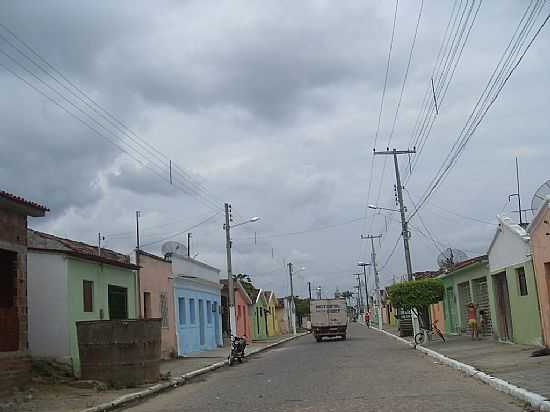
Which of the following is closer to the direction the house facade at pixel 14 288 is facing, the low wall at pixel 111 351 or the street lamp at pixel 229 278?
the low wall

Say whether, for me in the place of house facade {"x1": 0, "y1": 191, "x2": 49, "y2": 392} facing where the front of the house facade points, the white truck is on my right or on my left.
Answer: on my left

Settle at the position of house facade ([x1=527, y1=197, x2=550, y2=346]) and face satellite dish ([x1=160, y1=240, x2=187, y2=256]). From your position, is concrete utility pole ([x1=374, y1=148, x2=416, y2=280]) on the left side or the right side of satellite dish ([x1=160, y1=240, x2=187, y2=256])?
right

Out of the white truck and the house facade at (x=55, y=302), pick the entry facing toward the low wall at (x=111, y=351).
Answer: the house facade

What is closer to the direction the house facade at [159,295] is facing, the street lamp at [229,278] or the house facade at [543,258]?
the house facade

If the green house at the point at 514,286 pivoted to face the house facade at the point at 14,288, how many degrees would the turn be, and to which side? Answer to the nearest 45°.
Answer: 0° — it already faces it

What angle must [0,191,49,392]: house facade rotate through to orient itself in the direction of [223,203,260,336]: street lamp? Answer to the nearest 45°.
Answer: approximately 90° to its left
